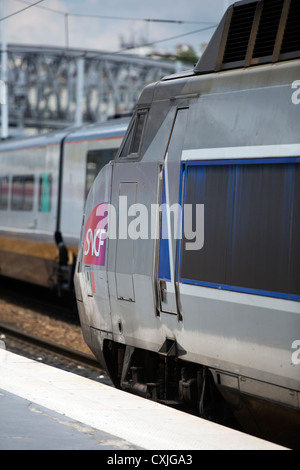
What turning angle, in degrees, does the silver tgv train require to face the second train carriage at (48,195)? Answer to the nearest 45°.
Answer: approximately 45° to its right

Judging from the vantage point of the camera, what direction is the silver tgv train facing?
facing away from the viewer and to the left of the viewer
